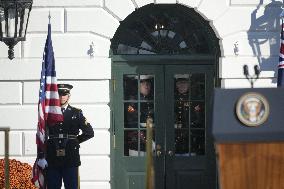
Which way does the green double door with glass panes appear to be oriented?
toward the camera

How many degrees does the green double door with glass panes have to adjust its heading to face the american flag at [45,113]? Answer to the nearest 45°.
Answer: approximately 45° to its right

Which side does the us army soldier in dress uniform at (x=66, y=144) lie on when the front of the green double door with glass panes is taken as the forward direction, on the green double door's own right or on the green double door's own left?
on the green double door's own right
